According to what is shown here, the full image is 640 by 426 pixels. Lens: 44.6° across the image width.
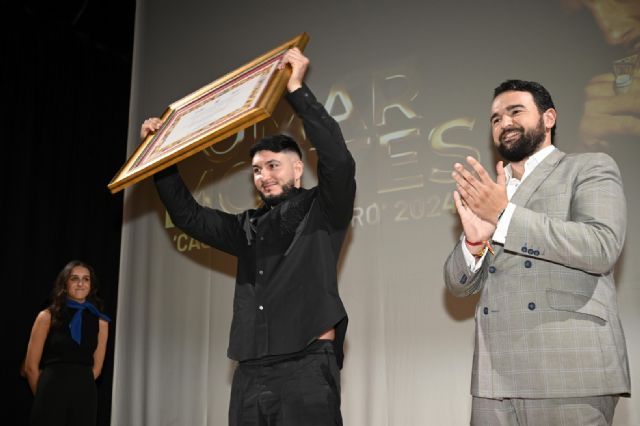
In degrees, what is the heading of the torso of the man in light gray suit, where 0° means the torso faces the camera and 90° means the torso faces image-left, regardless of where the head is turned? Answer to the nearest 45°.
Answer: approximately 45°

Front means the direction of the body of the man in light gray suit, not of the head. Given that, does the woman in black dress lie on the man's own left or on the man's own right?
on the man's own right

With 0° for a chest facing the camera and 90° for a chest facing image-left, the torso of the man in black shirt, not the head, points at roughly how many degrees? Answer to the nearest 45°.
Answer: approximately 45°

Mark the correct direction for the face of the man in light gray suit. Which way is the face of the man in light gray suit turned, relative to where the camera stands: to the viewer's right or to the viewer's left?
to the viewer's left

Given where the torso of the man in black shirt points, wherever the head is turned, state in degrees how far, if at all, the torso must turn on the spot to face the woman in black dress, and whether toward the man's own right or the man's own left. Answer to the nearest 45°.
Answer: approximately 90° to the man's own right

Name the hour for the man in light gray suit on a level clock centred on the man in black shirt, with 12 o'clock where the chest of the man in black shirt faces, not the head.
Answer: The man in light gray suit is roughly at 9 o'clock from the man in black shirt.

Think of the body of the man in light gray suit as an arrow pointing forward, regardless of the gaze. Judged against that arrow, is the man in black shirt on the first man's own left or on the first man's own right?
on the first man's own right

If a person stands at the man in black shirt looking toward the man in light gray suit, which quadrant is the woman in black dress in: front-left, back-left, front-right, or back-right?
back-left
